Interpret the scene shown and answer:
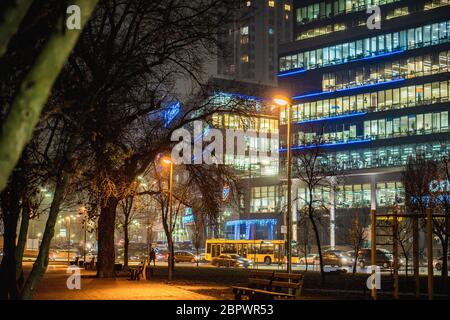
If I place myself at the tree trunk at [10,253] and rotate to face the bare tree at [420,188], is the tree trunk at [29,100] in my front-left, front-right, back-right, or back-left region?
back-right

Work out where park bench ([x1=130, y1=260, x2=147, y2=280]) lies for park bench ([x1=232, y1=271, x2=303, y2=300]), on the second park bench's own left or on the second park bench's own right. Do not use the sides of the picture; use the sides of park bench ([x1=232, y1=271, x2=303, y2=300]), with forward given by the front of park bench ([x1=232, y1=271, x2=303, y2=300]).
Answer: on the second park bench's own right

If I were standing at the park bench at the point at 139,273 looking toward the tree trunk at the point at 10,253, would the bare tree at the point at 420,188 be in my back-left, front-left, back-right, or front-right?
back-left

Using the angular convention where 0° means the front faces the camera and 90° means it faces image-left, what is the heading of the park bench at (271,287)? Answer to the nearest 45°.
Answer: approximately 45°
